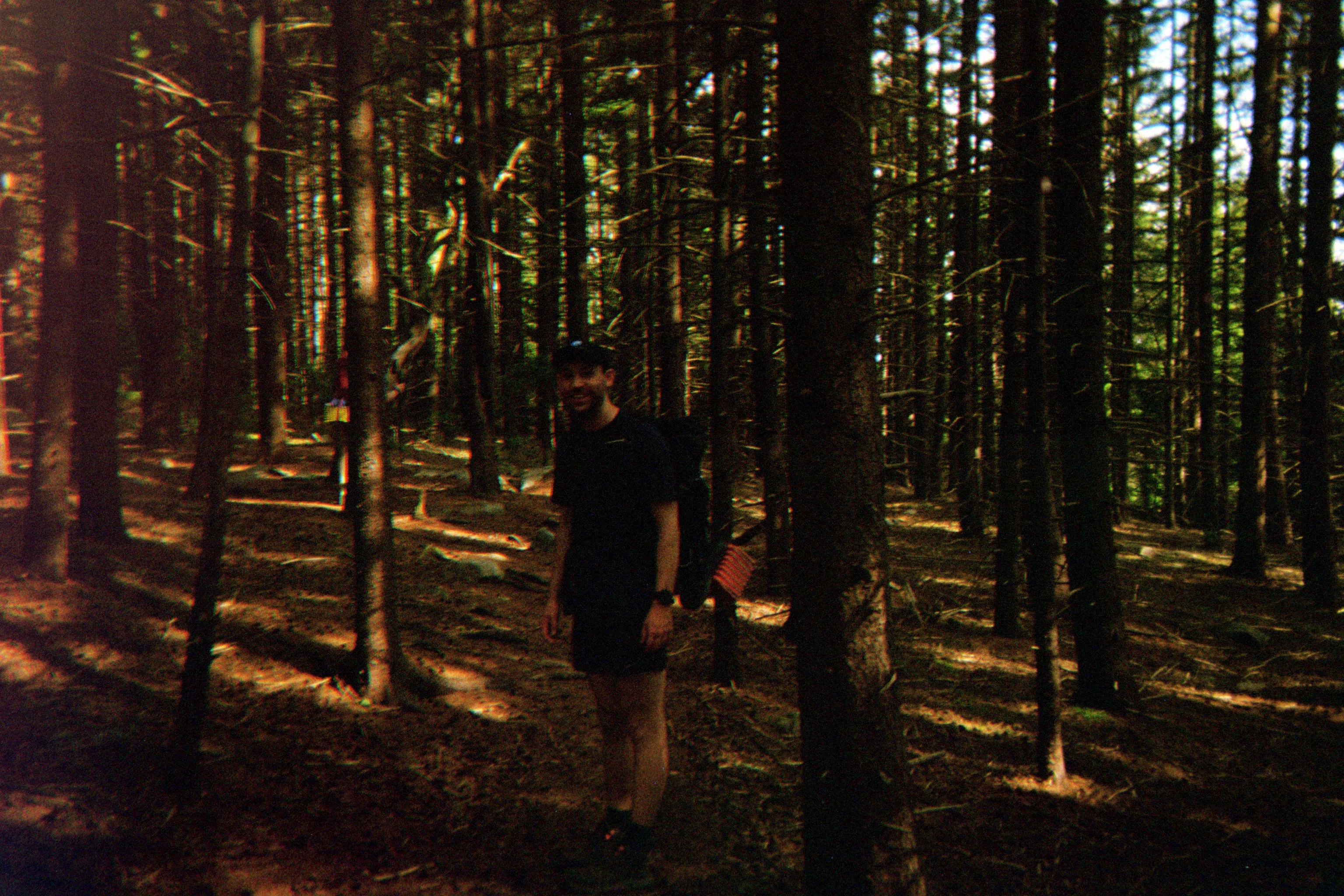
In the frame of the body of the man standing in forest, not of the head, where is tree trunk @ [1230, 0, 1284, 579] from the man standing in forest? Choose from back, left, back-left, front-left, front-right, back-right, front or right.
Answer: back

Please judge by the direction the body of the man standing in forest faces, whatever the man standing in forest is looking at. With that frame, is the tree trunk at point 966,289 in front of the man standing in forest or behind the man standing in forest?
behind

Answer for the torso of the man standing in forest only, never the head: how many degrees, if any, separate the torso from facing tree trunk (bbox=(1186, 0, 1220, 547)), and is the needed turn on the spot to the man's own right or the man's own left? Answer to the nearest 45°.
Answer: approximately 180°

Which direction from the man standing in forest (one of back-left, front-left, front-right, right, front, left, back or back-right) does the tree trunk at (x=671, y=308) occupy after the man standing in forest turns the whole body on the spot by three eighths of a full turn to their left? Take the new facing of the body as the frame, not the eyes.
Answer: left

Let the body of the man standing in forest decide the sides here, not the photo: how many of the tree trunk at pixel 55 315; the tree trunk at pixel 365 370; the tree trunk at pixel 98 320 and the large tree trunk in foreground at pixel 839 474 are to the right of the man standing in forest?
3

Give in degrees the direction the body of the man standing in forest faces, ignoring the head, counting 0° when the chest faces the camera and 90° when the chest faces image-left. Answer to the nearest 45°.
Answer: approximately 45°

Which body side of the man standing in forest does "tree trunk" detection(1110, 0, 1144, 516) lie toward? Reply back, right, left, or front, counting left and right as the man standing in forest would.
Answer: back

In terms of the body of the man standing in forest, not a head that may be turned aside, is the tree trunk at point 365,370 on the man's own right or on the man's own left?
on the man's own right
